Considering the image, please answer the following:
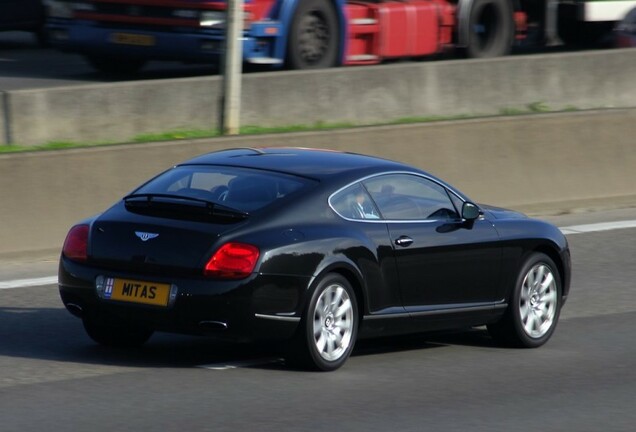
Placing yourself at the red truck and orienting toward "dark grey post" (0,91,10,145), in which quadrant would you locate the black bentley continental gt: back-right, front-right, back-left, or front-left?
front-left

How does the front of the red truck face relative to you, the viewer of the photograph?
facing the viewer and to the left of the viewer

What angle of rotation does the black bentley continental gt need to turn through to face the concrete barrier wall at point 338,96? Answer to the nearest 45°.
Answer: approximately 45° to its left

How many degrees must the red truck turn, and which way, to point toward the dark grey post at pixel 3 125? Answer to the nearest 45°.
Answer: approximately 45° to its left

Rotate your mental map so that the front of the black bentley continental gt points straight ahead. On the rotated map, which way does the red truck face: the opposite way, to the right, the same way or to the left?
the opposite way

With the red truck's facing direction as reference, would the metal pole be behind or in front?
in front

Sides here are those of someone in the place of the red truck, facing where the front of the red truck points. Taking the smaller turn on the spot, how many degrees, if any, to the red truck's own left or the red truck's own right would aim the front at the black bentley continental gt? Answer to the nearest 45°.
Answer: approximately 45° to the red truck's own left

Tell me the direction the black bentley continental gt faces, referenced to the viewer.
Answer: facing away from the viewer and to the right of the viewer

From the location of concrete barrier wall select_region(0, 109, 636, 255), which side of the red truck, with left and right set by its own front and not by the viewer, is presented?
left
